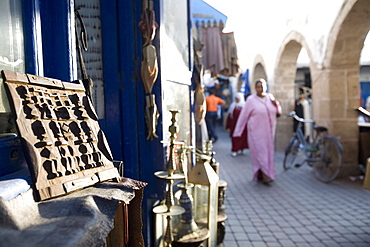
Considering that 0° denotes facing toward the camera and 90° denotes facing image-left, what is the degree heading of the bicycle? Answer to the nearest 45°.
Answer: approximately 135°

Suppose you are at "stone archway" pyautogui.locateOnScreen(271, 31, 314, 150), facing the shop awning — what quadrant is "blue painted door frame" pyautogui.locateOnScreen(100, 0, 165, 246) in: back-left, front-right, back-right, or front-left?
front-left

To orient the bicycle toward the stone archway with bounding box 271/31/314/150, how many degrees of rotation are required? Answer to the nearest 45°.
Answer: approximately 45° to its right

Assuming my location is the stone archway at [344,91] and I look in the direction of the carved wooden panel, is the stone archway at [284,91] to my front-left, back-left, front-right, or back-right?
back-right

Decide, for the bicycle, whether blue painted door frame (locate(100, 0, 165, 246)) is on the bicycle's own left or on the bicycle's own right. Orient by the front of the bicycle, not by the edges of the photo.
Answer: on the bicycle's own left

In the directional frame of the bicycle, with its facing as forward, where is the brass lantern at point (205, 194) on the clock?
The brass lantern is roughly at 8 o'clock from the bicycle.
